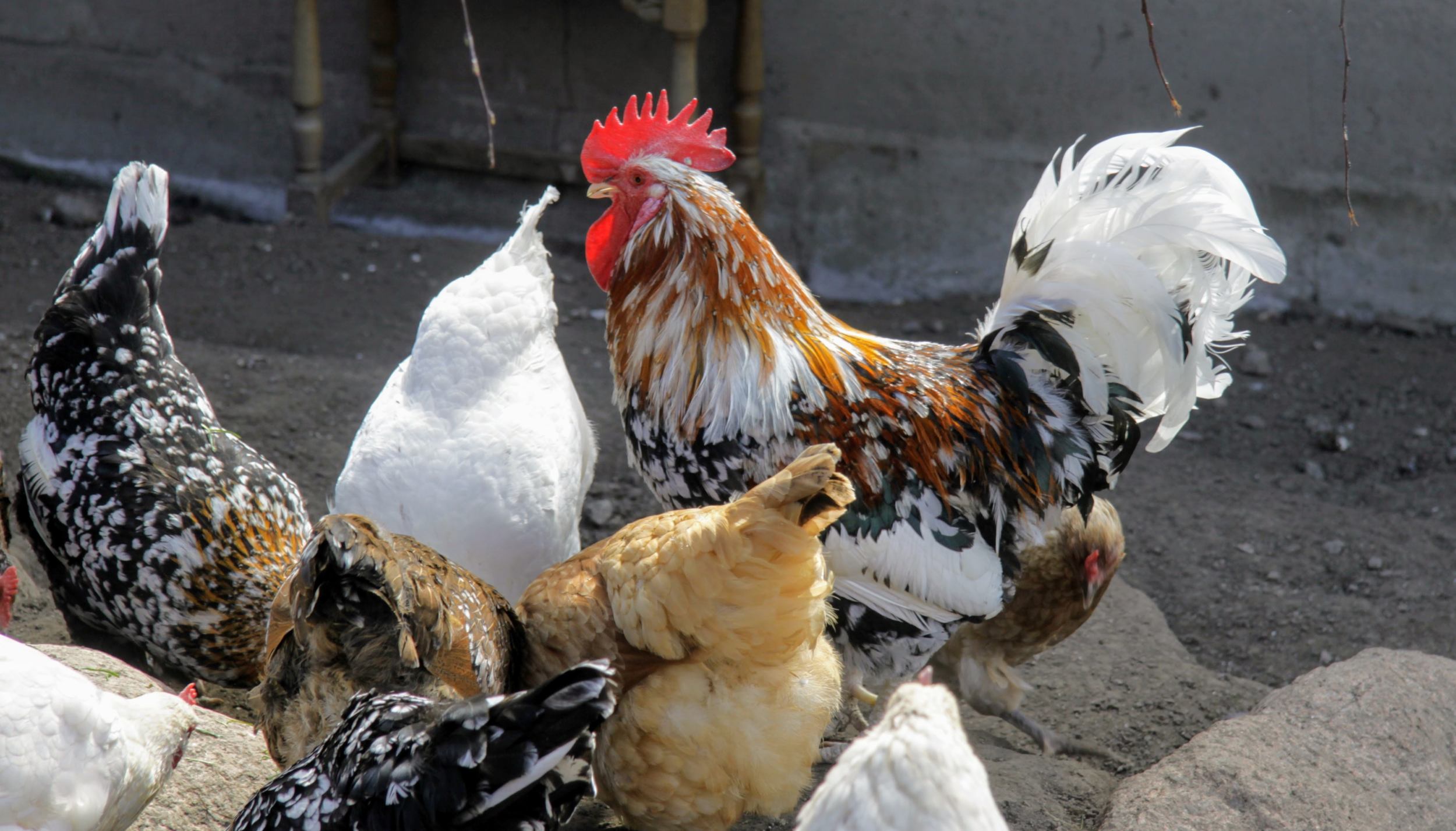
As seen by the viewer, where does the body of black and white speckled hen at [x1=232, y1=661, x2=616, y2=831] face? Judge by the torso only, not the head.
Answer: to the viewer's left

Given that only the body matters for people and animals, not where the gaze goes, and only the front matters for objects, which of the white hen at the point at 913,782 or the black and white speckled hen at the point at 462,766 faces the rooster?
the white hen

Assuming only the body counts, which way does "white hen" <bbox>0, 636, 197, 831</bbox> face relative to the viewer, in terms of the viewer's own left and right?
facing to the right of the viewer

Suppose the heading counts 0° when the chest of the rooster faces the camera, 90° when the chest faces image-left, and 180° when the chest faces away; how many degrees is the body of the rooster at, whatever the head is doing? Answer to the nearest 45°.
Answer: approximately 90°

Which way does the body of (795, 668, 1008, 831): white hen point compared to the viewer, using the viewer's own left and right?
facing away from the viewer

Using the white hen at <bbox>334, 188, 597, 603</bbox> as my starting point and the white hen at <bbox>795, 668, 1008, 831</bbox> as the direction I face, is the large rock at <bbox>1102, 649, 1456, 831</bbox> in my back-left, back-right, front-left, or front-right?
front-left

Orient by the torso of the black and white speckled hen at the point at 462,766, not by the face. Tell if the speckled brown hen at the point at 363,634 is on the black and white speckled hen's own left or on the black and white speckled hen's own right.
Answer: on the black and white speckled hen's own right

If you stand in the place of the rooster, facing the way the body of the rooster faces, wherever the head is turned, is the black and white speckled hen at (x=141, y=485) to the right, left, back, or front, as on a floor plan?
front

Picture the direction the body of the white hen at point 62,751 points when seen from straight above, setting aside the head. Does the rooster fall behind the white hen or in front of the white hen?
in front

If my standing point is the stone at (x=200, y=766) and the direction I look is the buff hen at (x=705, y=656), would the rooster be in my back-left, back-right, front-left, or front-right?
front-left

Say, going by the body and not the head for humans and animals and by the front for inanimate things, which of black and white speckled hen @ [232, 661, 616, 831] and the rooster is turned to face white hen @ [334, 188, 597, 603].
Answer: the rooster

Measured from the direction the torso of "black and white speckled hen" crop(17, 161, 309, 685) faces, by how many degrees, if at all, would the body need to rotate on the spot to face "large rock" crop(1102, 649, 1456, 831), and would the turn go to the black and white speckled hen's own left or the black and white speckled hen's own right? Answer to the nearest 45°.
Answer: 0° — it already faces it
